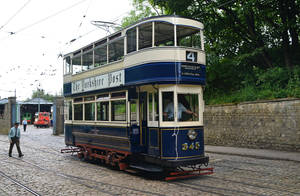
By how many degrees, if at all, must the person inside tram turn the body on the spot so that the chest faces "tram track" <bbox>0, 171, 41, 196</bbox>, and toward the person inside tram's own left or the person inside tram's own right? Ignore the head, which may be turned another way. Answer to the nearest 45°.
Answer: approximately 135° to the person inside tram's own right

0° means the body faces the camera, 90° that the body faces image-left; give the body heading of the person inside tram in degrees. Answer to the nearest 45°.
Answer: approximately 315°

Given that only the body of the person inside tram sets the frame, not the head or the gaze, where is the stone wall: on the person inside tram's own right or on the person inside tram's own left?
on the person inside tram's own left

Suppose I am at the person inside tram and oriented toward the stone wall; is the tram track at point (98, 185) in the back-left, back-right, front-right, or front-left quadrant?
back-left
